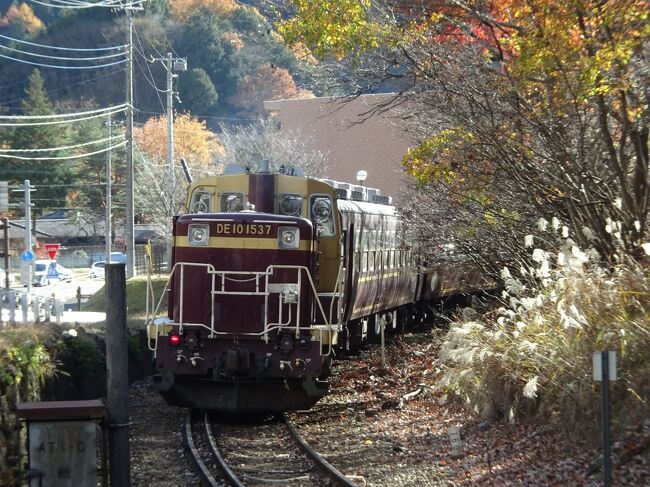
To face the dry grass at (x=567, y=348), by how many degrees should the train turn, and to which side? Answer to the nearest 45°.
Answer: approximately 45° to its left

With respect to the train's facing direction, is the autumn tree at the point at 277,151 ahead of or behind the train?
behind

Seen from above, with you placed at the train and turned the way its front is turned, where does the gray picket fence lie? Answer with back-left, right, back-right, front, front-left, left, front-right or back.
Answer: back-right

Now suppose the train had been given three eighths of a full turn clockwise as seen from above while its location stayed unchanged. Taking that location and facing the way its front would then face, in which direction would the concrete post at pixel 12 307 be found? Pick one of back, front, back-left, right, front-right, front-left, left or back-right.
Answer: front

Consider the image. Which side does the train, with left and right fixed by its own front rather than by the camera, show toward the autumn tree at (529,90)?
left

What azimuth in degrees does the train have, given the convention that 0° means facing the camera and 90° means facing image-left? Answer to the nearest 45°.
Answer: approximately 0°

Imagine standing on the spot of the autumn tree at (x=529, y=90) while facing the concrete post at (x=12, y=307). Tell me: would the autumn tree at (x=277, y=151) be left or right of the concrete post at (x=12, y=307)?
right

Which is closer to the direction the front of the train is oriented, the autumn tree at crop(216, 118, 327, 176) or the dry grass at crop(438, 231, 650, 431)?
the dry grass
